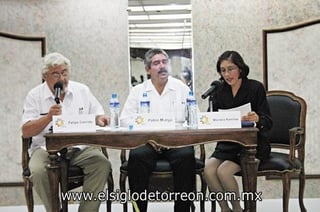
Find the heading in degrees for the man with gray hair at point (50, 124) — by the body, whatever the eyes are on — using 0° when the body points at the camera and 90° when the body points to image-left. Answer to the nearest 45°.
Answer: approximately 0°

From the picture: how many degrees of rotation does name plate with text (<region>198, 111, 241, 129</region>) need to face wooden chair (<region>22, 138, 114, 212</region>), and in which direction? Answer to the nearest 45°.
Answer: approximately 90° to its right

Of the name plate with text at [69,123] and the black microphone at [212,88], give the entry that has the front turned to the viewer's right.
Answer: the black microphone

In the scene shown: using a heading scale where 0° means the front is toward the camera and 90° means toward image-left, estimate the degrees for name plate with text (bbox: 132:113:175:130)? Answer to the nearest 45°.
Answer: approximately 0°

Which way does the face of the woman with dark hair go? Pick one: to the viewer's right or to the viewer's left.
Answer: to the viewer's left

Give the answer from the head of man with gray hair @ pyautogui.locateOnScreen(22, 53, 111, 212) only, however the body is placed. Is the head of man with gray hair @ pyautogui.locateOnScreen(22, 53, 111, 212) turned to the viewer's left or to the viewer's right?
to the viewer's right

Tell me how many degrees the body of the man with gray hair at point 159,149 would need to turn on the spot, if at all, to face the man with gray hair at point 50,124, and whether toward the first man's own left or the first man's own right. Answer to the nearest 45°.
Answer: approximately 90° to the first man's own right

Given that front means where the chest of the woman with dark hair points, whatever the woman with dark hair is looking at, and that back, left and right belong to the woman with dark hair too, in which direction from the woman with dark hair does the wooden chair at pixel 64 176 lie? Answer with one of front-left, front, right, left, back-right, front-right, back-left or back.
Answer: front-right

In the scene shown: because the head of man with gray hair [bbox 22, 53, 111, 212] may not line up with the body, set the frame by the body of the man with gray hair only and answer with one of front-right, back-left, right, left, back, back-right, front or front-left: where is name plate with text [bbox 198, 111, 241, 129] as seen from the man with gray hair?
front-left

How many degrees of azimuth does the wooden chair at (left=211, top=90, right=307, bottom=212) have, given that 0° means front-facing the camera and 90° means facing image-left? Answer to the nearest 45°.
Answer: approximately 45°

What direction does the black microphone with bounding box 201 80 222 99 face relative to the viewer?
to the viewer's right

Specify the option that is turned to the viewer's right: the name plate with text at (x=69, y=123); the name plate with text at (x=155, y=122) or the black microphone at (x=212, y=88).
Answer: the black microphone

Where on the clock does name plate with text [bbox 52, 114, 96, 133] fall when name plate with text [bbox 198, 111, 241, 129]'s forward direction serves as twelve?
name plate with text [bbox 52, 114, 96, 133] is roughly at 3 o'clock from name plate with text [bbox 198, 111, 241, 129].
